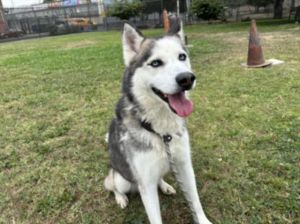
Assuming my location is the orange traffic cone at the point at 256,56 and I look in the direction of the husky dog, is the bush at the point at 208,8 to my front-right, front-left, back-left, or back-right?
back-right

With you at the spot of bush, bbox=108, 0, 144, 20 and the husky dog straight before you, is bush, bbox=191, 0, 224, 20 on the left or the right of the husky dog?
left

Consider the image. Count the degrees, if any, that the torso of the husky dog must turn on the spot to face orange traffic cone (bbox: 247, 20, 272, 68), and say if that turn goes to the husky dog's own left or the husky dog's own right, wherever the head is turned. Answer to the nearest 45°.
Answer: approximately 90° to the husky dog's own left

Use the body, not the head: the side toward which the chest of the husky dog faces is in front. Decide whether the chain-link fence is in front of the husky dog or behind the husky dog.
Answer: behind

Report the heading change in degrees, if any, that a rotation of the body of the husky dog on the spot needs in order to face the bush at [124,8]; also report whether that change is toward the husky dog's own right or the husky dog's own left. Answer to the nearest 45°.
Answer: approximately 135° to the husky dog's own left

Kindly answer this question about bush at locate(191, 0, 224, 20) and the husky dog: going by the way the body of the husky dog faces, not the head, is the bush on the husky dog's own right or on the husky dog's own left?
on the husky dog's own left

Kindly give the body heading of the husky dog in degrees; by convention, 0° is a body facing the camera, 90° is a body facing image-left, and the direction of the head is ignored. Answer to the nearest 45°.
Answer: approximately 315°
